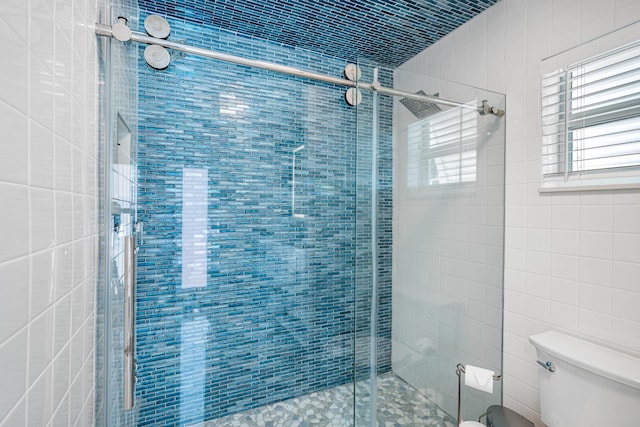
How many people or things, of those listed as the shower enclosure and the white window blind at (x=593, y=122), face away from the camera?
0

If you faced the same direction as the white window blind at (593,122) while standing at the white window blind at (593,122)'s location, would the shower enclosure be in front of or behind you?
in front

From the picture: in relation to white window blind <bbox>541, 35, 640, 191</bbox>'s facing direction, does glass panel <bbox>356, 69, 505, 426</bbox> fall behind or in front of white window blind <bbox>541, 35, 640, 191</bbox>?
in front

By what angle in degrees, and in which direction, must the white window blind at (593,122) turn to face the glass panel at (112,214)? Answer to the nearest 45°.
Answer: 0° — it already faces it

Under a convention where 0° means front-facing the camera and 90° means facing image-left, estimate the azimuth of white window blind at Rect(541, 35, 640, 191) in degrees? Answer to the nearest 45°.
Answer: approximately 45°

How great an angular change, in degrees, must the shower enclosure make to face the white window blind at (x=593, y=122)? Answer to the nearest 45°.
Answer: approximately 45° to its left

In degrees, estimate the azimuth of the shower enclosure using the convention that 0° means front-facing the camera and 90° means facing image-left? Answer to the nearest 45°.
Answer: approximately 315°
